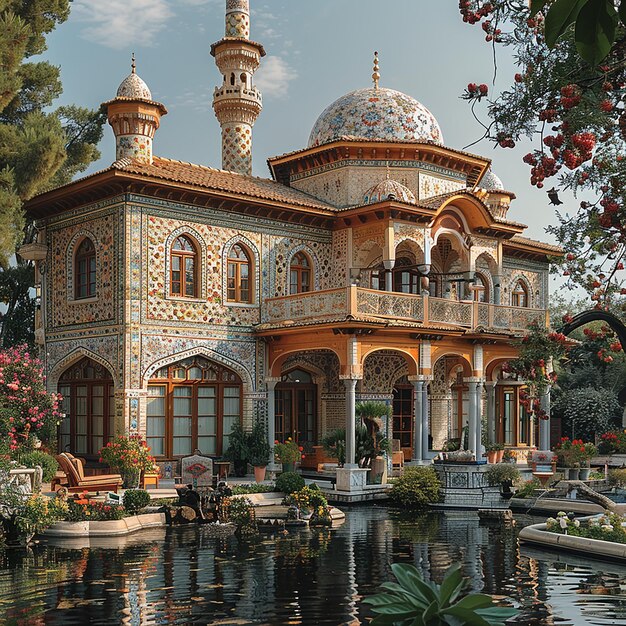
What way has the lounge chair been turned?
to the viewer's right

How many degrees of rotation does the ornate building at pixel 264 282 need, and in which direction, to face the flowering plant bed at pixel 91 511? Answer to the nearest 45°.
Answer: approximately 45° to its right

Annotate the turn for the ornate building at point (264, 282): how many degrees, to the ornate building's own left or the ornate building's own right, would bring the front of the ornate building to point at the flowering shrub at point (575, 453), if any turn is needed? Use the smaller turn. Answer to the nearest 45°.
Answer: approximately 45° to the ornate building's own left
